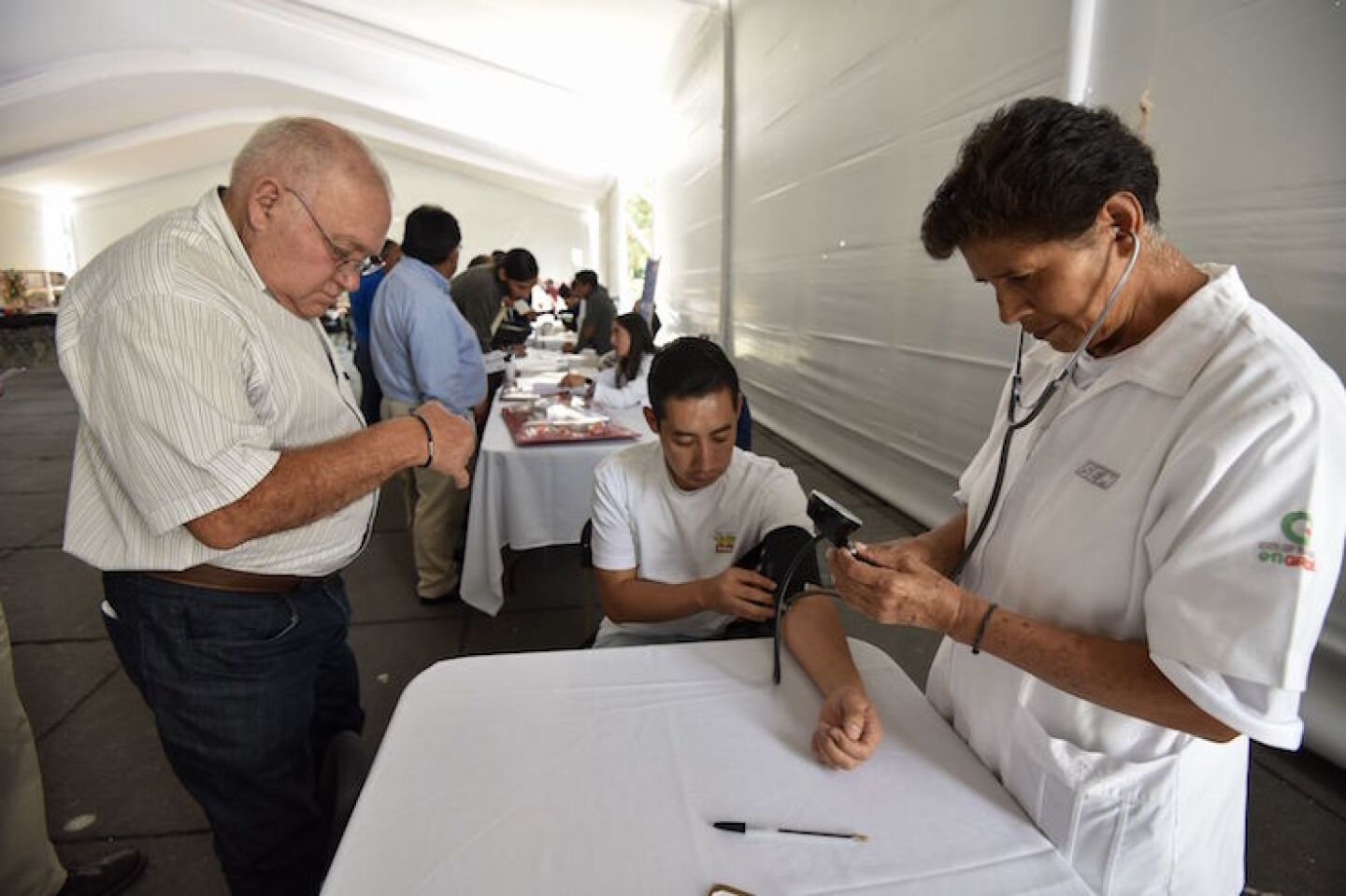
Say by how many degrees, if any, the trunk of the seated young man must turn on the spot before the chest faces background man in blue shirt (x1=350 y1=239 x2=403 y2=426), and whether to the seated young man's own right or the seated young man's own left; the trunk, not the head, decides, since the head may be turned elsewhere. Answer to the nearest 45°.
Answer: approximately 135° to the seated young man's own right

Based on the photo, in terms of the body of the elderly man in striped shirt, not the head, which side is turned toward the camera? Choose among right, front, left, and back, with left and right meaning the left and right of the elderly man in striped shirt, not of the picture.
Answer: right

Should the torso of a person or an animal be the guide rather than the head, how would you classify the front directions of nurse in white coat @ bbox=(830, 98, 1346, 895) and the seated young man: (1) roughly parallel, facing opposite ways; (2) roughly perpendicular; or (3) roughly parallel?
roughly perpendicular

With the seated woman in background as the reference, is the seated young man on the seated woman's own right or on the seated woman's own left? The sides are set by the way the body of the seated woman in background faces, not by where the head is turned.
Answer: on the seated woman's own left

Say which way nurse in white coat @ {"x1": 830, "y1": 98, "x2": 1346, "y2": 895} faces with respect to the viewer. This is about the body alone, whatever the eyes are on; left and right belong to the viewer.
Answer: facing the viewer and to the left of the viewer

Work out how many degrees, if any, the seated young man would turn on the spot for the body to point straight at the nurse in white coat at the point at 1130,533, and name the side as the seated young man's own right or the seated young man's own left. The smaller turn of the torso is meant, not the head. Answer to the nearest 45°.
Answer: approximately 45° to the seated young man's own left

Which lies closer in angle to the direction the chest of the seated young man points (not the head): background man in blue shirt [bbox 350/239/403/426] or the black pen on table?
the black pen on table

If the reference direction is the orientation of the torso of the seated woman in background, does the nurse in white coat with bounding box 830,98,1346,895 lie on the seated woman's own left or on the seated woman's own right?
on the seated woman's own left

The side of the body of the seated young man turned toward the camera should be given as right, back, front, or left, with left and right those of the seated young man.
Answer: front

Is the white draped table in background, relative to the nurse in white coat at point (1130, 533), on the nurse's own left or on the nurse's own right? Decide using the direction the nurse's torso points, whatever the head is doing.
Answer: on the nurse's own right

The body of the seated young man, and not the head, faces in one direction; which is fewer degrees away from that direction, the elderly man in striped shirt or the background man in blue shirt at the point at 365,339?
the elderly man in striped shirt

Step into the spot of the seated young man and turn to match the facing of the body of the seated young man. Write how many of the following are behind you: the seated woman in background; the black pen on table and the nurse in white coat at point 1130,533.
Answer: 1
